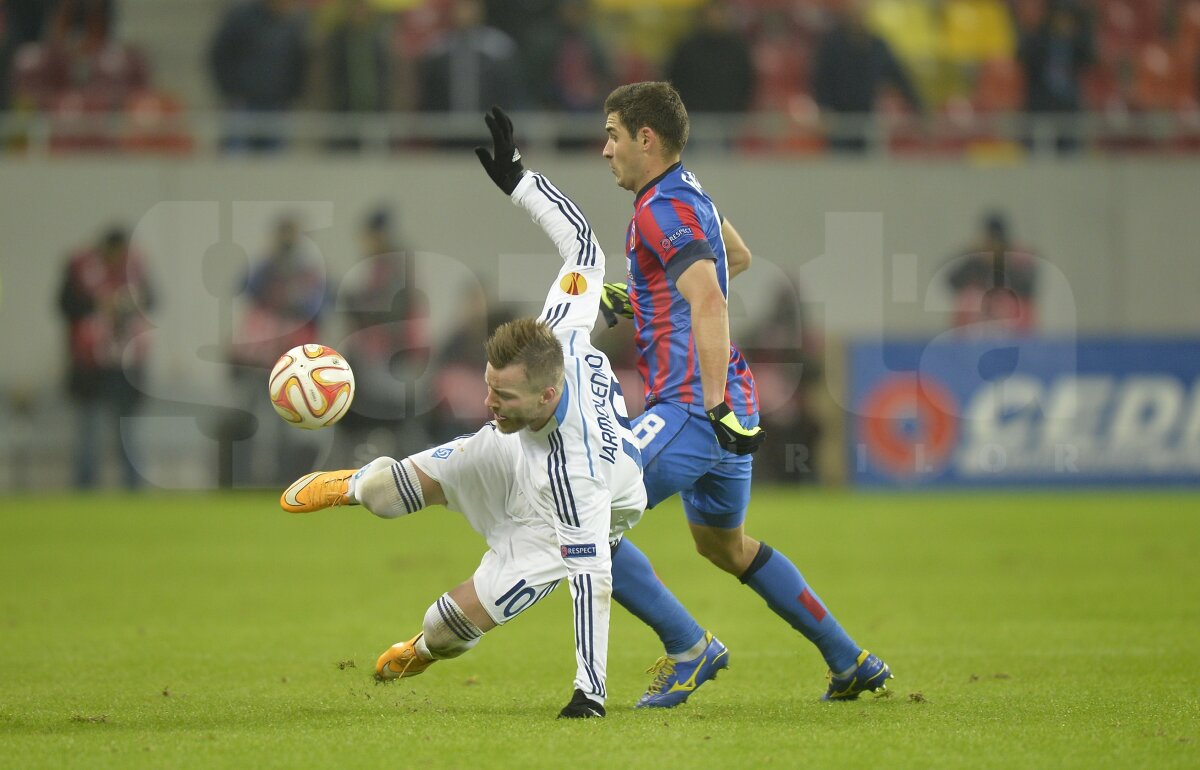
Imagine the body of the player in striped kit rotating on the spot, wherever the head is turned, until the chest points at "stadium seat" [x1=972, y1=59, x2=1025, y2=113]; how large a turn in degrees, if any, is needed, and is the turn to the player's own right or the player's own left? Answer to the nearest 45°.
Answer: approximately 90° to the player's own right

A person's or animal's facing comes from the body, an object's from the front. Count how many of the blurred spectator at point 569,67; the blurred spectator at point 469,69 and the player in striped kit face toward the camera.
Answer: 2

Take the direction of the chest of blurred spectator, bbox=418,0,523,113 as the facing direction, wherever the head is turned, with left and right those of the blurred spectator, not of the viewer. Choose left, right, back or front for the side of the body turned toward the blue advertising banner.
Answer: left

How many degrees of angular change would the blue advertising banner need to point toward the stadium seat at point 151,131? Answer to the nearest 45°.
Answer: approximately 90° to its right

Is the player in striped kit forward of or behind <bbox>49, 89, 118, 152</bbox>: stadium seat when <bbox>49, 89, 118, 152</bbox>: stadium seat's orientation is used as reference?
forward

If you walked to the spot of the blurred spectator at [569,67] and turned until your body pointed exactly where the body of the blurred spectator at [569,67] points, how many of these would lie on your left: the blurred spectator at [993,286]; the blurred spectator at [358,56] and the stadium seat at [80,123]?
1

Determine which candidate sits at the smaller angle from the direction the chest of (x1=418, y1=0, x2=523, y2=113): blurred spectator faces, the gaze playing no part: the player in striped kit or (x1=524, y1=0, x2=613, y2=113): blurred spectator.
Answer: the player in striped kit

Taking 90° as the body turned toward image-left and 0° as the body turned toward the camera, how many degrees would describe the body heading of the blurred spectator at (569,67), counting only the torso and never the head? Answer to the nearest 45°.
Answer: approximately 0°

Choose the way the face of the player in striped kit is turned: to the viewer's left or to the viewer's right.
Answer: to the viewer's left

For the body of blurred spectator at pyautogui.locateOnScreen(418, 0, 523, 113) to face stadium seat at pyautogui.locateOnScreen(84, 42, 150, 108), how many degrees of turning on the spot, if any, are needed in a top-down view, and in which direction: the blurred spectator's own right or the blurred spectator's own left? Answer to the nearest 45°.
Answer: approximately 90° to the blurred spectator's own right

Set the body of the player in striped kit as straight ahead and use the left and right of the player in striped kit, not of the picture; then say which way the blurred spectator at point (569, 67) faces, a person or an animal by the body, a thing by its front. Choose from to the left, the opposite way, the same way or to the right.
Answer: to the left
